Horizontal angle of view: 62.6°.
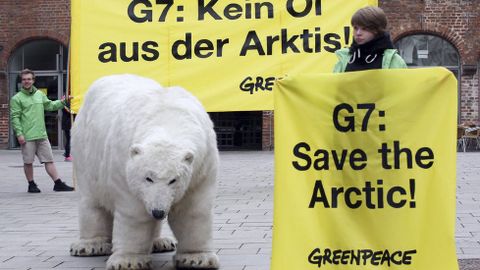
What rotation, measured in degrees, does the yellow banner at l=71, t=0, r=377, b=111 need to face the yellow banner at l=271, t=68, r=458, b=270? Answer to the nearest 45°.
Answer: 0° — it already faces it

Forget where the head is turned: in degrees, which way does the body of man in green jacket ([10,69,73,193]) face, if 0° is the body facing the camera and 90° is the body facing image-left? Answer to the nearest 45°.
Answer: approximately 315°

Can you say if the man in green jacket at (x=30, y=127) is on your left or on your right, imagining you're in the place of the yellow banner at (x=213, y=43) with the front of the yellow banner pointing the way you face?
on your right

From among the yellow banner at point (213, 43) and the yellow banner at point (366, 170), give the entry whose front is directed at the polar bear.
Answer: the yellow banner at point (213, 43)

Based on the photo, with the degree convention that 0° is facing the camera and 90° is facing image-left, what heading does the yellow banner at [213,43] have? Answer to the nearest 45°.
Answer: approximately 0°

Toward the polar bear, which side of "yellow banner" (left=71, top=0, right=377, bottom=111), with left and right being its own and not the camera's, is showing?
front

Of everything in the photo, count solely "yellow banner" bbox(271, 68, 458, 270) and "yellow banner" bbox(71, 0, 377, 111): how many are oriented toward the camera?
2

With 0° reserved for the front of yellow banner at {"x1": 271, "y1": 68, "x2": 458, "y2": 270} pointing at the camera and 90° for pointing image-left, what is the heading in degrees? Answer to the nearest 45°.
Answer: approximately 0°
